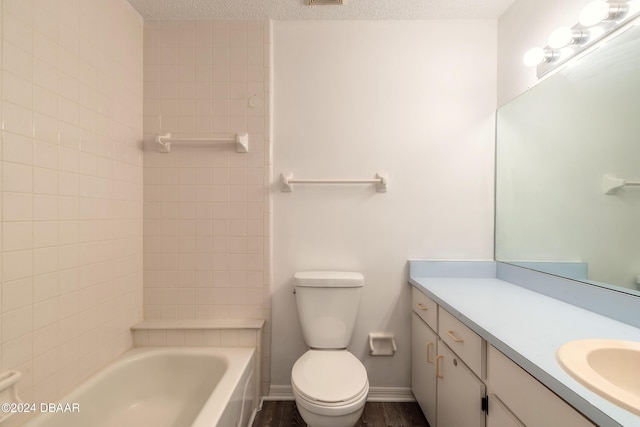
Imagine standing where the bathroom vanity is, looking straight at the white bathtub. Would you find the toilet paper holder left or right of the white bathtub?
right

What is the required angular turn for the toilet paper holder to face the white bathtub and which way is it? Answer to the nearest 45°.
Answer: approximately 45° to its right

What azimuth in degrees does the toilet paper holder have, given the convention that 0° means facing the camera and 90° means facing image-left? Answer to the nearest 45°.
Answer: approximately 0°

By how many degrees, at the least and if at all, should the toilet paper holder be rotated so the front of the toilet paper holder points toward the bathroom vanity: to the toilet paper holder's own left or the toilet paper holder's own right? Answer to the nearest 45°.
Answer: approximately 45° to the toilet paper holder's own left
